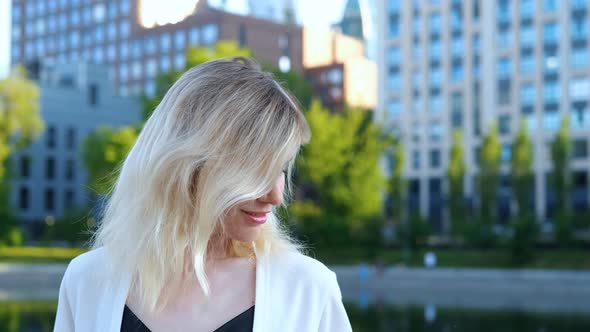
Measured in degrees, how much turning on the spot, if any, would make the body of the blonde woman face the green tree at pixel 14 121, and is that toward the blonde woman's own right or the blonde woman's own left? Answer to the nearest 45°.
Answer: approximately 180°

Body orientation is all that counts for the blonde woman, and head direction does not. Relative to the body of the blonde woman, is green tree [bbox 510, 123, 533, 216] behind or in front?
behind

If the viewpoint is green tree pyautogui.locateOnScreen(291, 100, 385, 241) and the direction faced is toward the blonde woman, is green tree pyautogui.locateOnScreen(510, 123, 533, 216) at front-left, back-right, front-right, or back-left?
back-left

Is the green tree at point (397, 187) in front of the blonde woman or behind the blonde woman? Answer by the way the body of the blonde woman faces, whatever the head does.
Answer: behind

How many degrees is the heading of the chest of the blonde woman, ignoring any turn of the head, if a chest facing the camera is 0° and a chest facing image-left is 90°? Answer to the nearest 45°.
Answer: approximately 0°

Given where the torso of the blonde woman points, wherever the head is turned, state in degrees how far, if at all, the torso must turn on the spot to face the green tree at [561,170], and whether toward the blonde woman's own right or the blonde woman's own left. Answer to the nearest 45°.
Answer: approximately 135° to the blonde woman's own left

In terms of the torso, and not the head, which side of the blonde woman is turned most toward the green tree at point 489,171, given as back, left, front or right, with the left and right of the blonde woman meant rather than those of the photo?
back

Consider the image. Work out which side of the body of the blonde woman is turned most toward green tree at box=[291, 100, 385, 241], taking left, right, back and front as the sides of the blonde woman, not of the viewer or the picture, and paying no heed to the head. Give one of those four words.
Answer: back
